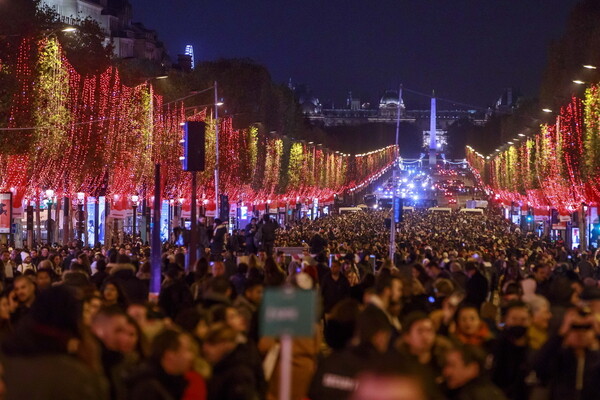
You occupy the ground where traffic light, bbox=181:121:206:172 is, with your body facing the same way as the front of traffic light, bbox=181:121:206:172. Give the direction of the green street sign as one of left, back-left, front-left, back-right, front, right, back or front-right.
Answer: back

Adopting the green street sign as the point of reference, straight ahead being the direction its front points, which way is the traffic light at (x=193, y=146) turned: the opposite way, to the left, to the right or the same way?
the opposite way

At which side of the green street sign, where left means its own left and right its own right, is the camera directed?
front

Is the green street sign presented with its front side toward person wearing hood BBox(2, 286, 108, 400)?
no

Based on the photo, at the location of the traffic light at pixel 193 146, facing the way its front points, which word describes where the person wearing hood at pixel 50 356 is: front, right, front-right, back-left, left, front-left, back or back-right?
back

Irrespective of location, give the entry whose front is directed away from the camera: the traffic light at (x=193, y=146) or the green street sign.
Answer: the traffic light

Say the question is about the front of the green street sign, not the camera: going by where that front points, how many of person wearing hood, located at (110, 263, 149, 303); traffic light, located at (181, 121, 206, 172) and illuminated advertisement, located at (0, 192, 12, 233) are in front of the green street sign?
0

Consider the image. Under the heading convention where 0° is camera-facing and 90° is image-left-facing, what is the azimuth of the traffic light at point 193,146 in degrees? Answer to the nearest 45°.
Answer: approximately 180°
